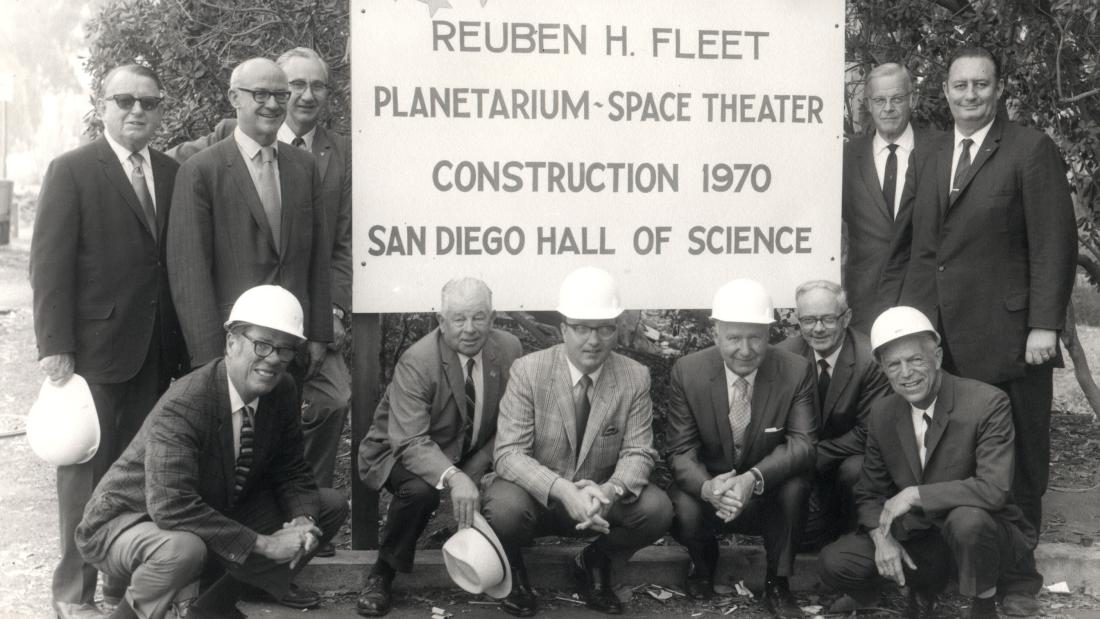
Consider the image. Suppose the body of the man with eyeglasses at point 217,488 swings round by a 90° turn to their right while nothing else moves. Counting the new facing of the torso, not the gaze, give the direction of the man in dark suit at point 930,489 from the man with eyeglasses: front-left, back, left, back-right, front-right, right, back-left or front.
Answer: back-left

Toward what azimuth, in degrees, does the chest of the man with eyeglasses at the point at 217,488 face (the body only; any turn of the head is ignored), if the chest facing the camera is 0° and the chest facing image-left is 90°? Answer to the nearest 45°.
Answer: approximately 315°

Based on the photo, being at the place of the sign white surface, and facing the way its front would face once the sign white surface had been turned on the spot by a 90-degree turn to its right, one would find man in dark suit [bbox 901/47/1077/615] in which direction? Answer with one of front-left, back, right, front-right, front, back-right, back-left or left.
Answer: back

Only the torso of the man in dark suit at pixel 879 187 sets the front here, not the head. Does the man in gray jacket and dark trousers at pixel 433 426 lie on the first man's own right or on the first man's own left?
on the first man's own right

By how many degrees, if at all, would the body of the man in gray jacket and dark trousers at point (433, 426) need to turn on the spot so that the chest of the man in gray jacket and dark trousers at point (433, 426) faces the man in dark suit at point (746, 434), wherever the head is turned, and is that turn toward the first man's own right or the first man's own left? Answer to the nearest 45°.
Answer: approximately 45° to the first man's own left

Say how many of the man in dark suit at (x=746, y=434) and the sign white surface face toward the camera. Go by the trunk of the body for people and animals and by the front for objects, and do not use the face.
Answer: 2

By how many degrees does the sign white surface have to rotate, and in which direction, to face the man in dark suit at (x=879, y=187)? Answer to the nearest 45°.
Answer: approximately 90° to its left

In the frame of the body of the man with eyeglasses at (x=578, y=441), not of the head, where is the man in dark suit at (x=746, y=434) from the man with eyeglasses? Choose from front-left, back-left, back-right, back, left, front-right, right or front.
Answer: left
